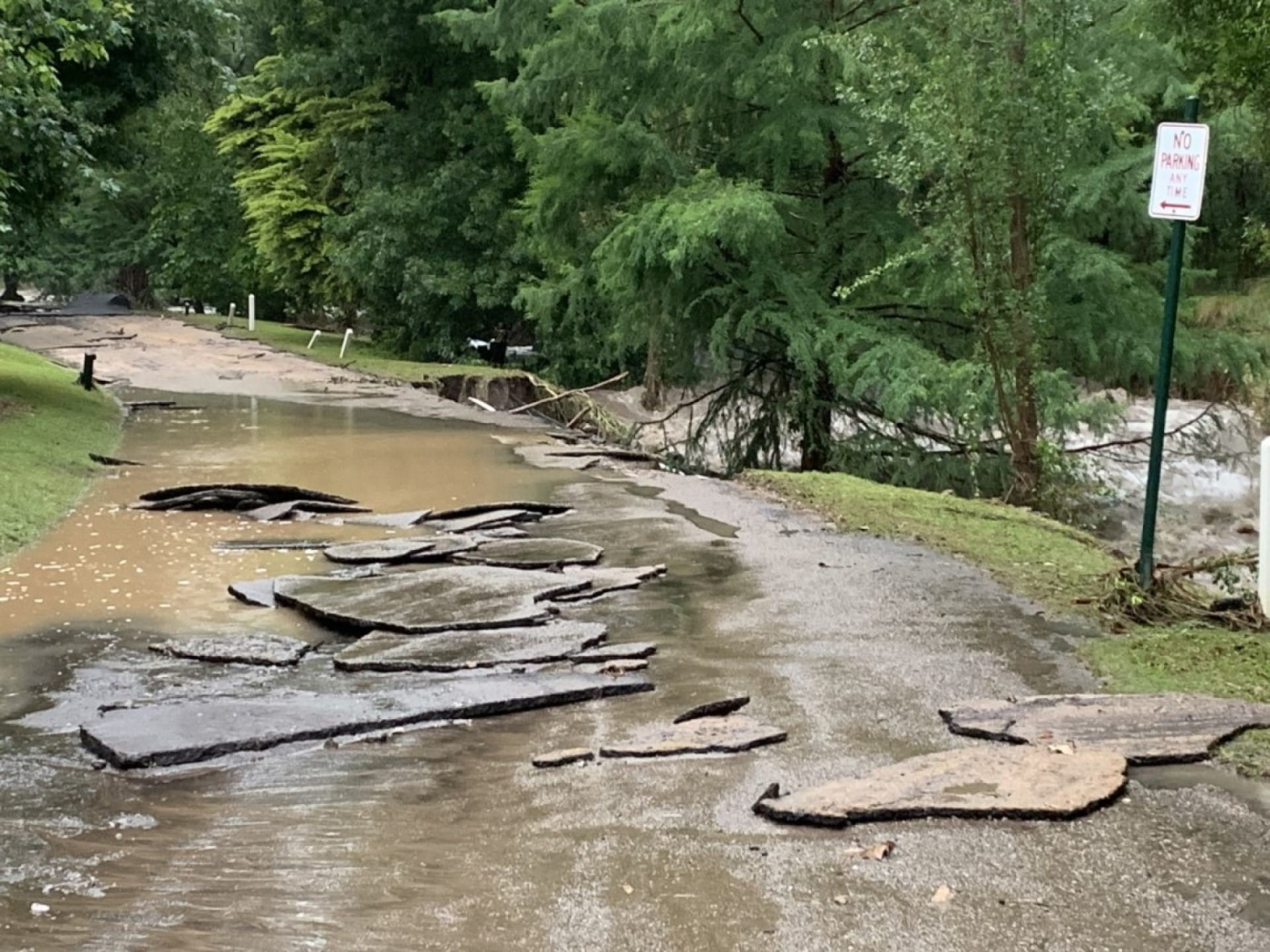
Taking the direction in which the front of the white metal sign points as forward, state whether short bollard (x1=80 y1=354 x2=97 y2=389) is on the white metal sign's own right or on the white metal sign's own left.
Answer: on the white metal sign's own right

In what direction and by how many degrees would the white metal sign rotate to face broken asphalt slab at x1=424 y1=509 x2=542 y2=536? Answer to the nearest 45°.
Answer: approximately 135° to its right

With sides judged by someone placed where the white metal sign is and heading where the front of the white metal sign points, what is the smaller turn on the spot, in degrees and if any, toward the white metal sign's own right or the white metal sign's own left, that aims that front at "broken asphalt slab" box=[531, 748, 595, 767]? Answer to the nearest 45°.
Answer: approximately 45° to the white metal sign's own right

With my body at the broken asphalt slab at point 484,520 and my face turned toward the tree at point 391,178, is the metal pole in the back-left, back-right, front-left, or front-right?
back-right

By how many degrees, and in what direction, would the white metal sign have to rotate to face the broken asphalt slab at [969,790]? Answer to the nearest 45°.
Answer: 0° — it already faces it

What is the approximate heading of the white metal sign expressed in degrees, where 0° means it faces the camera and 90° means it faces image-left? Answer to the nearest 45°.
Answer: approximately 0°

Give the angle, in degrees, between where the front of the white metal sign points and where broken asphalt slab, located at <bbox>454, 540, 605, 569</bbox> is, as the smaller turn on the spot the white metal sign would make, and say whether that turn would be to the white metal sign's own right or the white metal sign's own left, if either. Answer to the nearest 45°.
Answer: approximately 90° to the white metal sign's own right

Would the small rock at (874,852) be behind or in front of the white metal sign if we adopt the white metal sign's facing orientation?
in front

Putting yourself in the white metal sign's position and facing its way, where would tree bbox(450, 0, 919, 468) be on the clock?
The tree is roughly at 5 o'clock from the white metal sign.

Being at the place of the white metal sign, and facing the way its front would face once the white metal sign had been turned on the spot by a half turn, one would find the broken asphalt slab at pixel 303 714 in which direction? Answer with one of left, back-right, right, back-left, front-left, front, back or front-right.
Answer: back-left

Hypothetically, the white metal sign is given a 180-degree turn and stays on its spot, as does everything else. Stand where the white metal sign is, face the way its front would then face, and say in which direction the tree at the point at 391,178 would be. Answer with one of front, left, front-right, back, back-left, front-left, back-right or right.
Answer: front-left

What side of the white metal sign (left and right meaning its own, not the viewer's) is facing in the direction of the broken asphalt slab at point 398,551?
right
